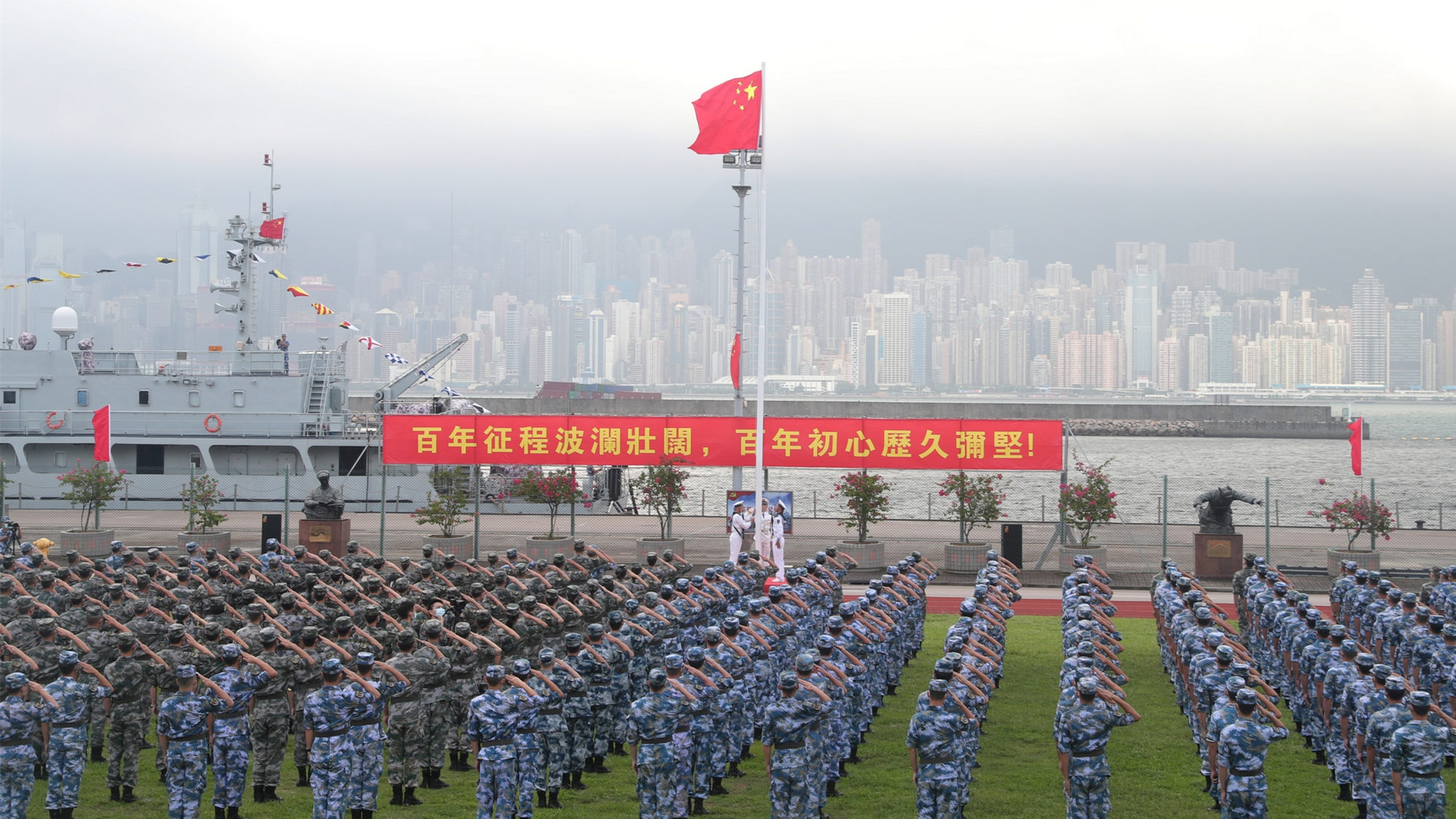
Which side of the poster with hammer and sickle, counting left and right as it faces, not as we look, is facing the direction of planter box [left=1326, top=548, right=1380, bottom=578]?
left

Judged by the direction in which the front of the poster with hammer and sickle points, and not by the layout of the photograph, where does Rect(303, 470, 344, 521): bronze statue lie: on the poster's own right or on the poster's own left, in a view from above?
on the poster's own right

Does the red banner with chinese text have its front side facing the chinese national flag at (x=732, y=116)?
yes

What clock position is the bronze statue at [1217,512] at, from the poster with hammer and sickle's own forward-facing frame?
The bronze statue is roughly at 9 o'clock from the poster with hammer and sickle.

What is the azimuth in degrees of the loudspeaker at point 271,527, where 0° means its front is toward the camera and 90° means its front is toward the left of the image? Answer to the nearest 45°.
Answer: approximately 0°

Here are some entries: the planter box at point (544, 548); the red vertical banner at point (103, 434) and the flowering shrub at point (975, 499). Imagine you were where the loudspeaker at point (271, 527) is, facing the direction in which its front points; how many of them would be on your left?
2

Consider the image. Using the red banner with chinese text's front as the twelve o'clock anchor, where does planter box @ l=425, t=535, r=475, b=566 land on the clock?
The planter box is roughly at 3 o'clock from the red banner with chinese text.

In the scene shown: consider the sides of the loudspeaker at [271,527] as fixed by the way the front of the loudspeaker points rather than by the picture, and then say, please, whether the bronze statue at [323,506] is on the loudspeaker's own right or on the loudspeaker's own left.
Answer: on the loudspeaker's own left

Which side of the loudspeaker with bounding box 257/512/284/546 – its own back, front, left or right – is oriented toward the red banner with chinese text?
left

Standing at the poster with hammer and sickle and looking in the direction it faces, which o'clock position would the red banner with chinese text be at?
The red banner with chinese text is roughly at 5 o'clock from the poster with hammer and sickle.
